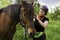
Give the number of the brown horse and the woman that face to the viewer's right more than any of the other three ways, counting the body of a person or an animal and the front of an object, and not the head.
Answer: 1

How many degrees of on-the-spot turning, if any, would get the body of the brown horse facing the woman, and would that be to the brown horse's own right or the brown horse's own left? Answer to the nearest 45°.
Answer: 0° — it already faces them

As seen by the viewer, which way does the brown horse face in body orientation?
to the viewer's right

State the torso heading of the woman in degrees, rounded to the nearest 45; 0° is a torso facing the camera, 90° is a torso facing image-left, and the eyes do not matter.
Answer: approximately 45°
